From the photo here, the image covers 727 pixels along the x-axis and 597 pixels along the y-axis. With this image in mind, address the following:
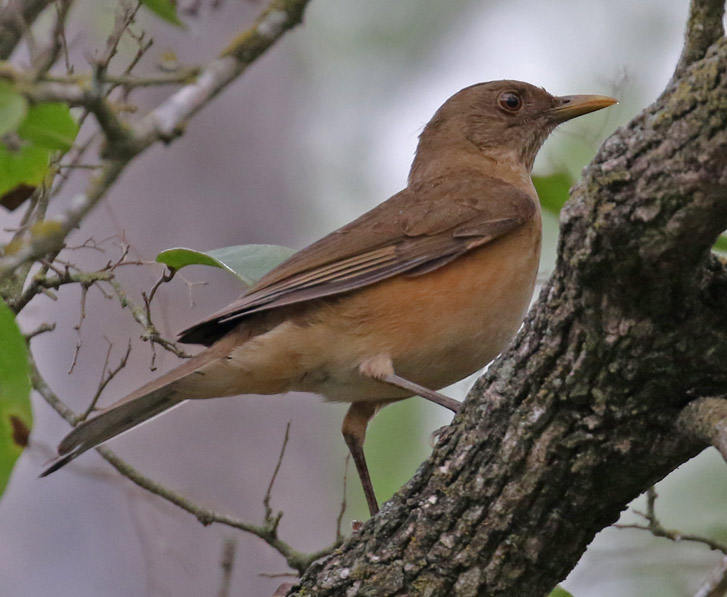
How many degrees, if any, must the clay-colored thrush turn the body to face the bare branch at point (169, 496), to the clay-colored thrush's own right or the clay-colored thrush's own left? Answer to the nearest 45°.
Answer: approximately 180°

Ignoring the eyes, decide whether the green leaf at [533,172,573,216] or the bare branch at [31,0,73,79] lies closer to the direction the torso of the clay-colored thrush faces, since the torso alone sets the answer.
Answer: the green leaf

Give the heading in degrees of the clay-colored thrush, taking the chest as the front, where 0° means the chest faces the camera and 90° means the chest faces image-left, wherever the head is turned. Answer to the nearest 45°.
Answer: approximately 270°

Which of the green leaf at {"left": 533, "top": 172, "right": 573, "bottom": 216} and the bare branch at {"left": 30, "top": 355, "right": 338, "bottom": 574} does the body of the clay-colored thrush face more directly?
the green leaf
